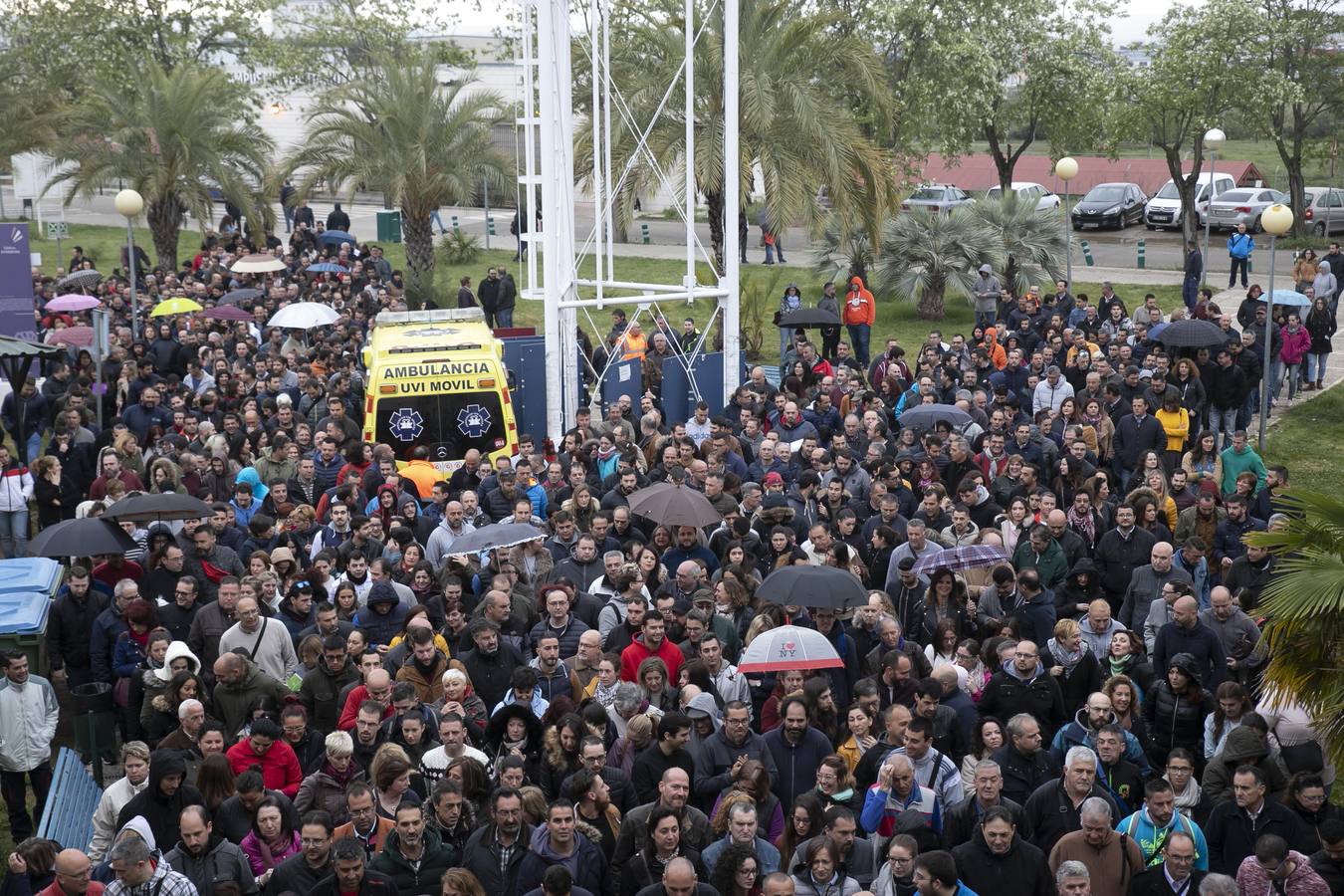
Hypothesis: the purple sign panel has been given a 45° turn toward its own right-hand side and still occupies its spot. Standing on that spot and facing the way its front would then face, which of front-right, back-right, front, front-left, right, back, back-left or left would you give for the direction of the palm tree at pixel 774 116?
back-left

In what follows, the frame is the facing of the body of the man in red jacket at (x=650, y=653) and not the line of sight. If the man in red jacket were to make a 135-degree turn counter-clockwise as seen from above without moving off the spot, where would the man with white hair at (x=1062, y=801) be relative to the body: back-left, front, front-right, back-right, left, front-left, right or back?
right

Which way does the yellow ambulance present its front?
away from the camera

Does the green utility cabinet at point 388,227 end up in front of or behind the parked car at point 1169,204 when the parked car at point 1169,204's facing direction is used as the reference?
in front

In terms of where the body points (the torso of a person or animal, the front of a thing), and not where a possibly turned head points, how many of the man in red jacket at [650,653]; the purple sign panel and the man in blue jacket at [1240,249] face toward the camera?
3

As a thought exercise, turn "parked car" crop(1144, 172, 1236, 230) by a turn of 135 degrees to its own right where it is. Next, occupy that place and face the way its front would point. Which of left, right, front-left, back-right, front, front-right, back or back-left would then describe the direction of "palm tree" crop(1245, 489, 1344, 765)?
back

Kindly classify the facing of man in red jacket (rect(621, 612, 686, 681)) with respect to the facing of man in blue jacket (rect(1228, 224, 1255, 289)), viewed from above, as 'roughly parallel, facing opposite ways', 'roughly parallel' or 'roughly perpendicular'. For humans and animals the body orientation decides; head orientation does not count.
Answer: roughly parallel

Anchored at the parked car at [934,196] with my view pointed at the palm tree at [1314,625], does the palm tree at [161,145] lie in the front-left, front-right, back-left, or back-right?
front-right

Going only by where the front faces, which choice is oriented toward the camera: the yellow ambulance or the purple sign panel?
the purple sign panel

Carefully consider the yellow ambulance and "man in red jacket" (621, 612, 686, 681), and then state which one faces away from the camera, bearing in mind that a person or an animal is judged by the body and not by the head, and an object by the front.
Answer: the yellow ambulance

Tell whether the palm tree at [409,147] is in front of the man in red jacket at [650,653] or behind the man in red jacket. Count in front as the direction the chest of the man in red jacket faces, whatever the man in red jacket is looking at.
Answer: behind

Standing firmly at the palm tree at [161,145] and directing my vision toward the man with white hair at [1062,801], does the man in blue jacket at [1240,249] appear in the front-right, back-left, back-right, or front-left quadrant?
front-left

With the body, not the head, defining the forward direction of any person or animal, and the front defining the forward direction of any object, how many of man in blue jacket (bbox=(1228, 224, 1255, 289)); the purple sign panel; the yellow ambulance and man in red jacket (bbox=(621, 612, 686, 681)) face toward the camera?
3

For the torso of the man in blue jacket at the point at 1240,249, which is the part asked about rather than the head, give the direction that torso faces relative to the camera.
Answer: toward the camera

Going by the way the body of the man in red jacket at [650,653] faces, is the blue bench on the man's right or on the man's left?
on the man's right

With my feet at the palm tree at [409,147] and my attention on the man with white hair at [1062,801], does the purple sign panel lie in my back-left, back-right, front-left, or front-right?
front-right

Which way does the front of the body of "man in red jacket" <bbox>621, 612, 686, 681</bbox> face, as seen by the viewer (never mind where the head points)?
toward the camera
